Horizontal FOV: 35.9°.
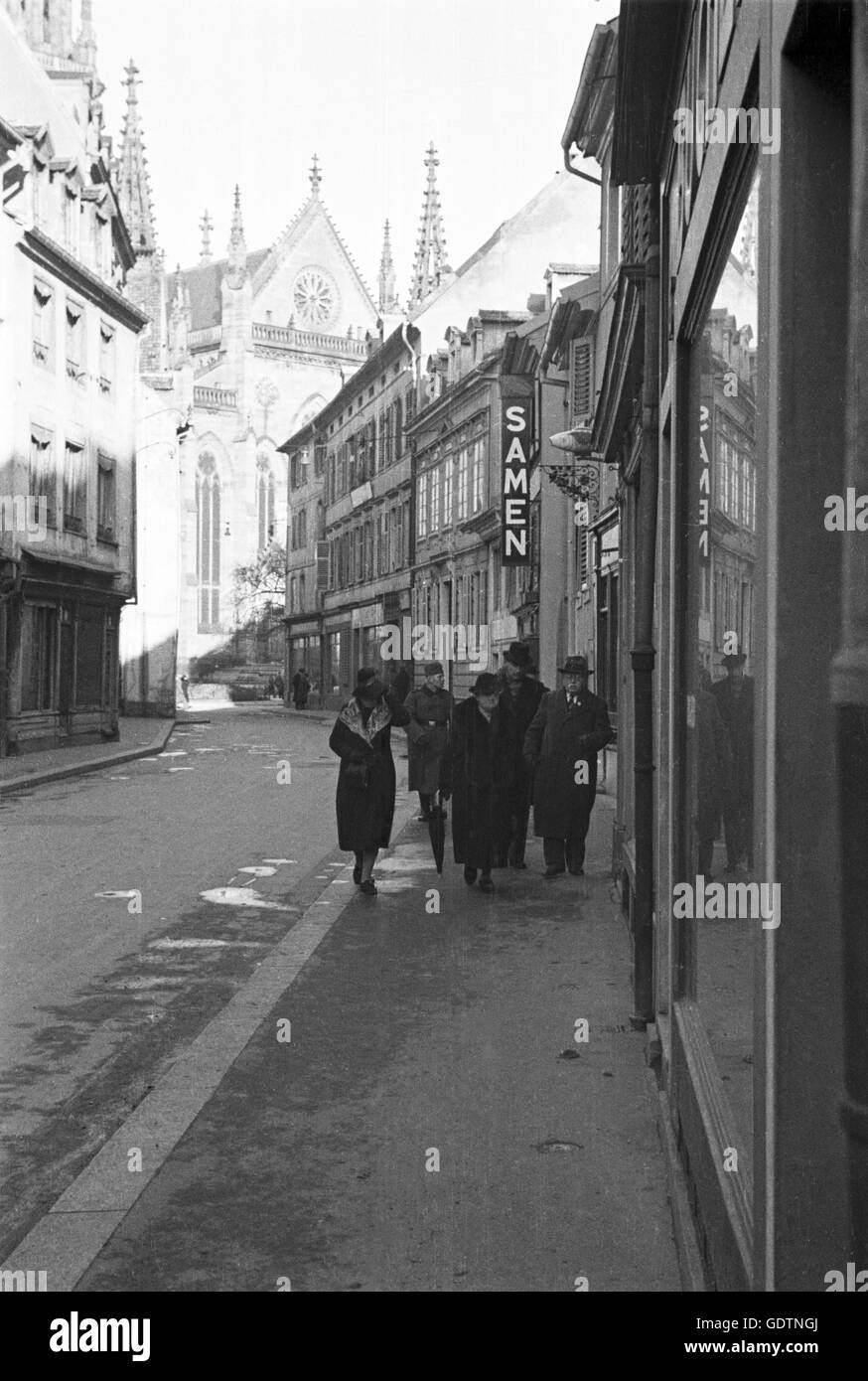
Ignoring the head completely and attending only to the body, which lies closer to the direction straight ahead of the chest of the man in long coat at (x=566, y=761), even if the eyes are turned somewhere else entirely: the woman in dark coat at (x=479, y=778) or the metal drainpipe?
the metal drainpipe

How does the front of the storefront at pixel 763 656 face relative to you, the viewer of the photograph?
facing to the left of the viewer

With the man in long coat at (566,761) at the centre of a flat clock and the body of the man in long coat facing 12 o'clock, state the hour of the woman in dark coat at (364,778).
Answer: The woman in dark coat is roughly at 2 o'clock from the man in long coat.

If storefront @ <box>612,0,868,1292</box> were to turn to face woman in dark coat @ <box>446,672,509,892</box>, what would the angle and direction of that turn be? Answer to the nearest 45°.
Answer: approximately 90° to its right

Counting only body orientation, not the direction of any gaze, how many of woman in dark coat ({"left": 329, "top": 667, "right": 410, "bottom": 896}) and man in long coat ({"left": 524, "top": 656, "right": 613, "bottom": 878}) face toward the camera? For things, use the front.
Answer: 2

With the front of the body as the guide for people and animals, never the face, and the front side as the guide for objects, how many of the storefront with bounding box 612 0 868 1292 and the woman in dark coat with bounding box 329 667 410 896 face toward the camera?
1

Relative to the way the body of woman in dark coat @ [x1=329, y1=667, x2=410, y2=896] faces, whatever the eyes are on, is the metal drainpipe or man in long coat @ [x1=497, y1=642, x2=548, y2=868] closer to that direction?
the metal drainpipe

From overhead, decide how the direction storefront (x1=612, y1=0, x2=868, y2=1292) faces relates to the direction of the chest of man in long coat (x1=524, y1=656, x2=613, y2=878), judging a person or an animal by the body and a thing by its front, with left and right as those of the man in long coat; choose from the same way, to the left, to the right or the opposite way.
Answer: to the right

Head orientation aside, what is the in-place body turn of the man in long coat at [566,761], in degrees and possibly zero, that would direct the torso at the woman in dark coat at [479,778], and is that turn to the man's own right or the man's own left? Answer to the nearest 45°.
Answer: approximately 45° to the man's own right

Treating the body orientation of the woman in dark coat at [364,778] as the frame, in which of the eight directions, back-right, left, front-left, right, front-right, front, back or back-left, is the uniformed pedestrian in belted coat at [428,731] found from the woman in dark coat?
back

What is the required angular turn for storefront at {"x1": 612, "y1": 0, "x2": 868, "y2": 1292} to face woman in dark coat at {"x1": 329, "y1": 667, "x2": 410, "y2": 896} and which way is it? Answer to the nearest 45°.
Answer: approximately 90° to its right

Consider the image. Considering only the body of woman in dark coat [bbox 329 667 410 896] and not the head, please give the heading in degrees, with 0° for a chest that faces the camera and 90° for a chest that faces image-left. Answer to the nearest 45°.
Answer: approximately 0°
